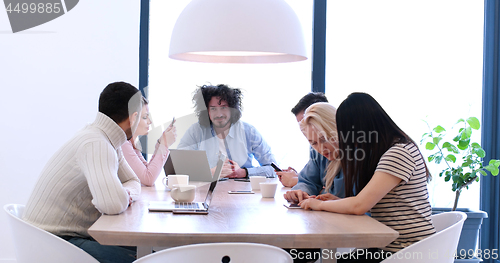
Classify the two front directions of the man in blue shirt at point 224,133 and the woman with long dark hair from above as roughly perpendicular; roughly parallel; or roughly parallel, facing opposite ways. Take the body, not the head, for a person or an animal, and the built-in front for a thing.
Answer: roughly perpendicular

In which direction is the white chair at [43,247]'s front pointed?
to the viewer's right

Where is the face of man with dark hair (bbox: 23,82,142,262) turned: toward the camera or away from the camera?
away from the camera

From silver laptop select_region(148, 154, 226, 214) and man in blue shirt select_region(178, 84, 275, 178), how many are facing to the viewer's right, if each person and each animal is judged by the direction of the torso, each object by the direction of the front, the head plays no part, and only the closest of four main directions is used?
0

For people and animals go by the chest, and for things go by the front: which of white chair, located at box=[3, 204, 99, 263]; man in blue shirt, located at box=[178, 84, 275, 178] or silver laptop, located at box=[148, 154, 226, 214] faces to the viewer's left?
the silver laptop

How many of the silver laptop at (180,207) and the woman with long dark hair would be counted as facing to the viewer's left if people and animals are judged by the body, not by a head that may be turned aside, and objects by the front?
2

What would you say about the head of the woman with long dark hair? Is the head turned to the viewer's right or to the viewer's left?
to the viewer's left

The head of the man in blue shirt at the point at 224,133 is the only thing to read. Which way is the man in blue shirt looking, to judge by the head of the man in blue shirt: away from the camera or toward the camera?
toward the camera

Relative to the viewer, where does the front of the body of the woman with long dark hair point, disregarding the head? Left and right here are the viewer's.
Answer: facing to the left of the viewer

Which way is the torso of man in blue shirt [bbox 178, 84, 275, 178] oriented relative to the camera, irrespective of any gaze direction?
toward the camera

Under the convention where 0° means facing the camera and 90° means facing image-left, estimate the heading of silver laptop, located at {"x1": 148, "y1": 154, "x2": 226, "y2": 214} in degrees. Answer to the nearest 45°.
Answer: approximately 90°
